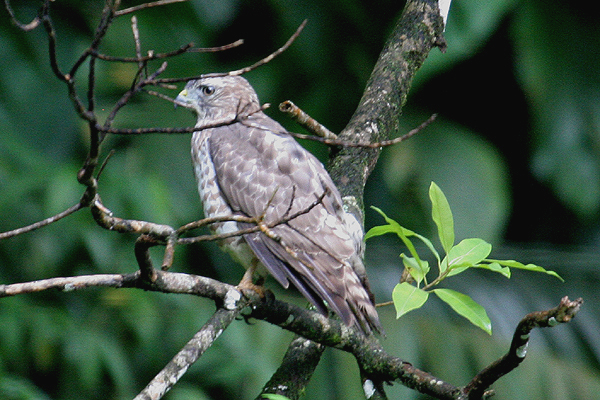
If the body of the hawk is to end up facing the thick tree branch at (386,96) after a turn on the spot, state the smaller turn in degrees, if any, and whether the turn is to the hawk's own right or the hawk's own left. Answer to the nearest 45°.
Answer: approximately 135° to the hawk's own right

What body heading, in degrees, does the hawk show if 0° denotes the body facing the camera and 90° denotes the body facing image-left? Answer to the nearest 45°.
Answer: approximately 90°
